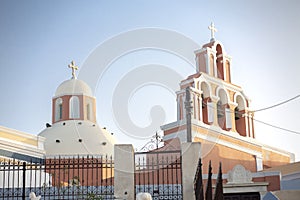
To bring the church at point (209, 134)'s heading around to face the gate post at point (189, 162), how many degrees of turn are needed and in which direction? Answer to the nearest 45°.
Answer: approximately 45° to its right

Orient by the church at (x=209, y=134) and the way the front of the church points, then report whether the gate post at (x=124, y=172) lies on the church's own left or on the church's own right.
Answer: on the church's own right
